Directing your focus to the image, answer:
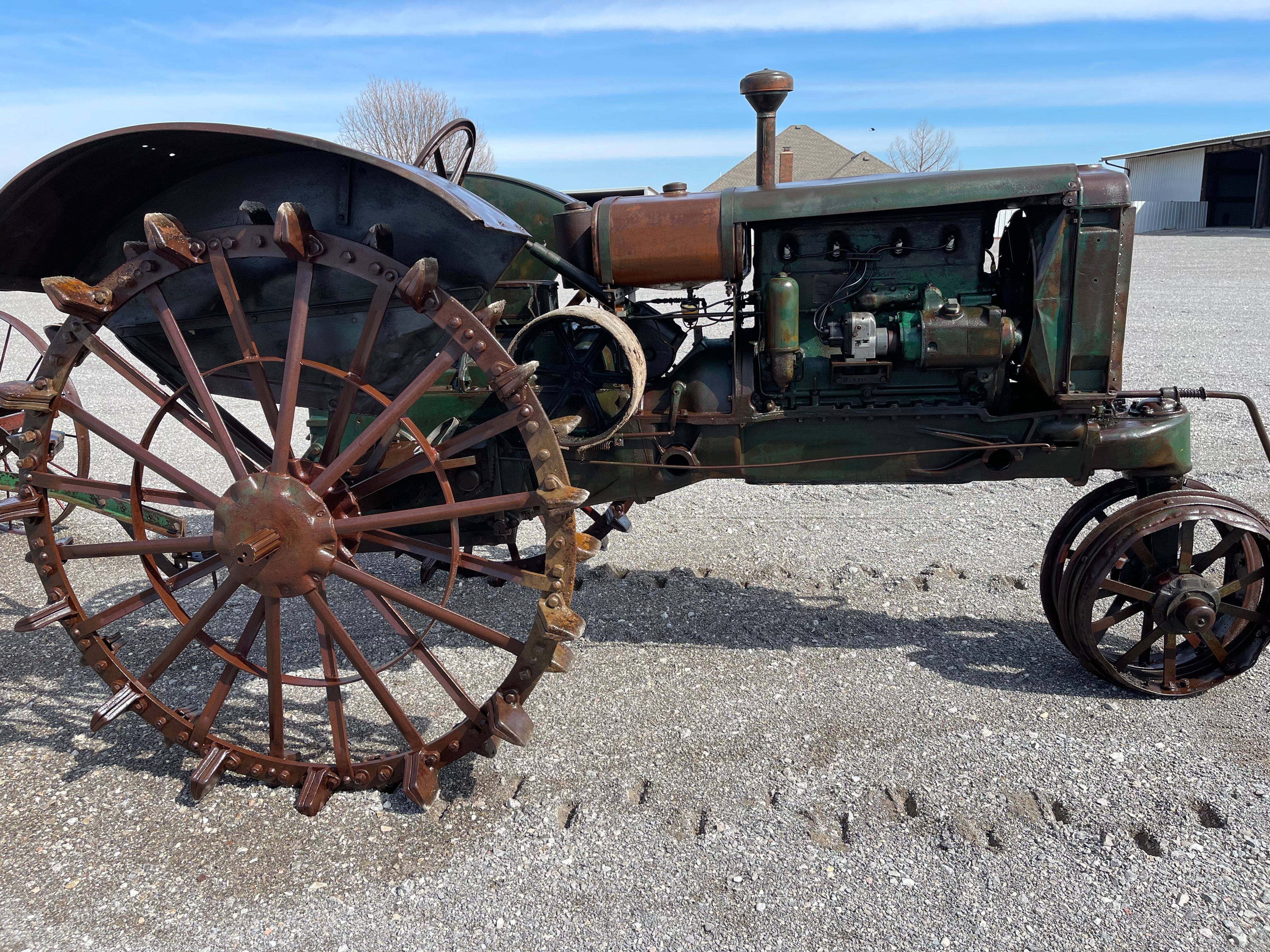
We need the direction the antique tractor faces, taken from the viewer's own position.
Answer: facing to the right of the viewer

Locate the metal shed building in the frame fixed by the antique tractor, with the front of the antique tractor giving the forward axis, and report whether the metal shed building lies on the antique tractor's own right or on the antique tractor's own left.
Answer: on the antique tractor's own left
